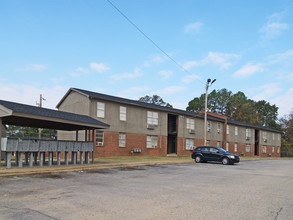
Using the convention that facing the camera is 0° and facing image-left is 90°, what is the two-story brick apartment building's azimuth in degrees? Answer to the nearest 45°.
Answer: approximately 315°

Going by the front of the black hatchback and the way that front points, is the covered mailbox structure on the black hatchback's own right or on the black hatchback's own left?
on the black hatchback's own right

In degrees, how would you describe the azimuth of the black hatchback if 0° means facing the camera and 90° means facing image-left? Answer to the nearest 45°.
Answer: approximately 315°
